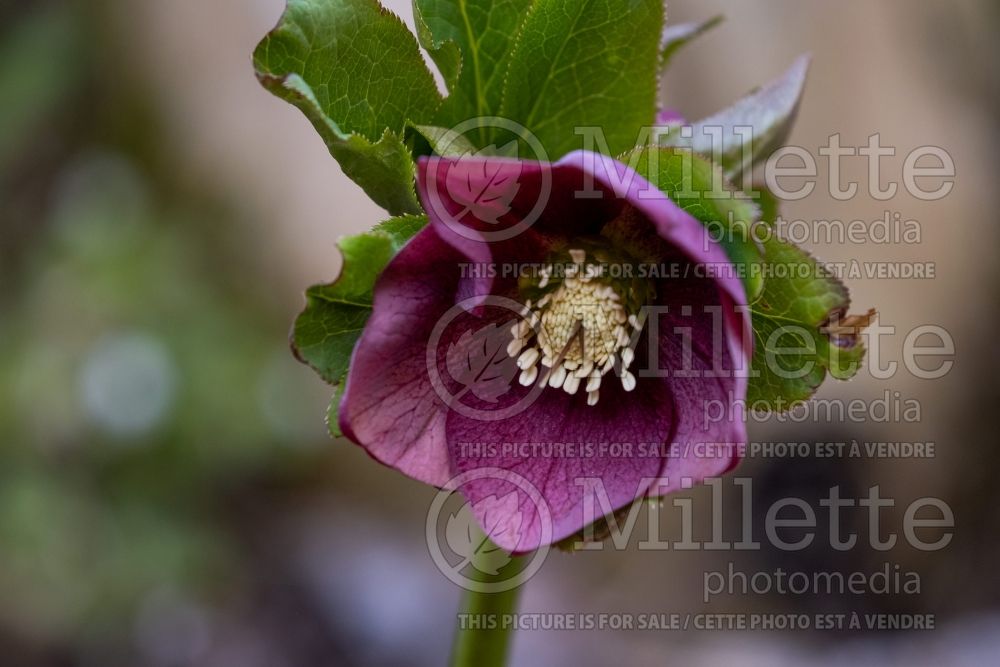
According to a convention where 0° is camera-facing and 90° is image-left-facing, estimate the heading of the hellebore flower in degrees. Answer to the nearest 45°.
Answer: approximately 0°
